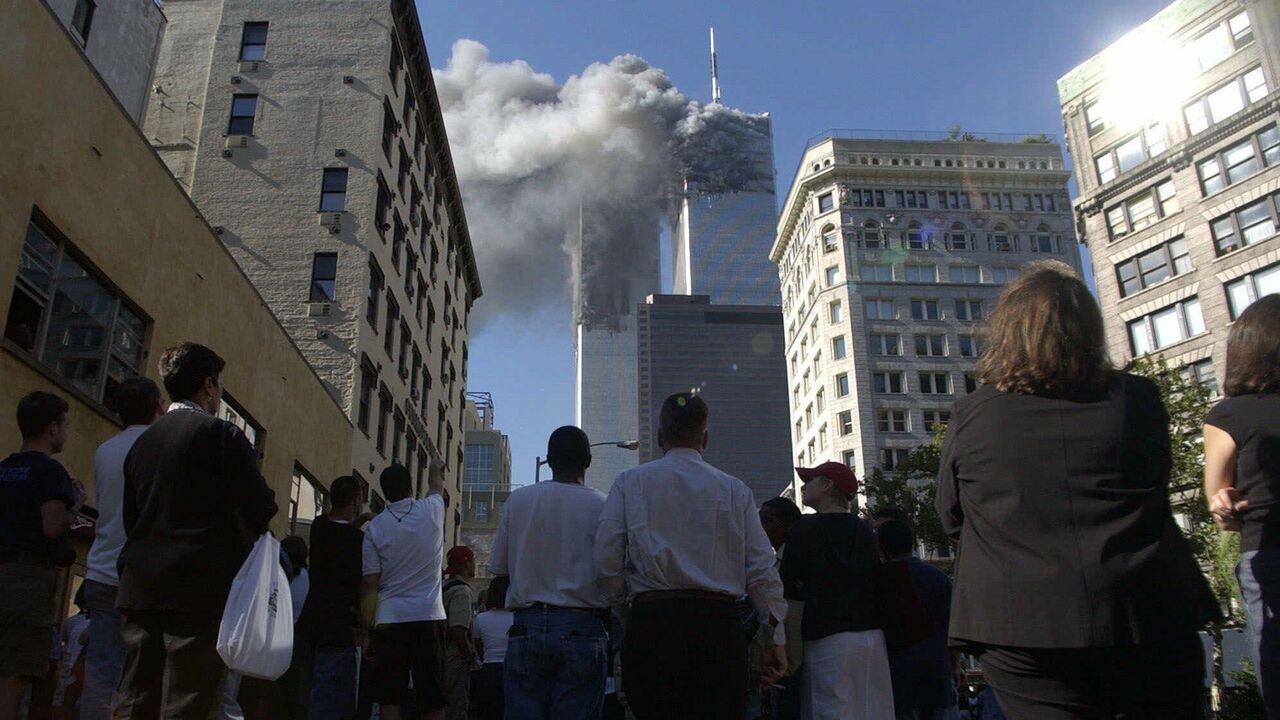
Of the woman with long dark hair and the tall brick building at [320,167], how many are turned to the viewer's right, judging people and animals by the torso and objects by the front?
1

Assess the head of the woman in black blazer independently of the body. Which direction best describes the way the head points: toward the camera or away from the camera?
away from the camera

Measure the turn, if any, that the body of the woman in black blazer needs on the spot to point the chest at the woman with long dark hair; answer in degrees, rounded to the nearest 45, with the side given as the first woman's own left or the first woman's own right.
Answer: approximately 45° to the first woman's own right

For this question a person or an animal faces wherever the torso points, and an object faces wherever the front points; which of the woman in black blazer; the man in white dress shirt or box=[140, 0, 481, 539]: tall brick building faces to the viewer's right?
the tall brick building

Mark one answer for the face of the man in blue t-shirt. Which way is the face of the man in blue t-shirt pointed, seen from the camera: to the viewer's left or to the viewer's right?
to the viewer's right

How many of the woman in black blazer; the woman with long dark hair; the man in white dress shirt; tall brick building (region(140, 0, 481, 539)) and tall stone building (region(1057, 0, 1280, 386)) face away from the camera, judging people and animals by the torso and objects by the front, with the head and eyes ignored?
3

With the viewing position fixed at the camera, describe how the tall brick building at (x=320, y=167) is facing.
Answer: facing to the right of the viewer

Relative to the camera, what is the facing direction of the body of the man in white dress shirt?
away from the camera

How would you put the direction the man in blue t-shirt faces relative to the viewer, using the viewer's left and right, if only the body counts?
facing away from the viewer and to the right of the viewer

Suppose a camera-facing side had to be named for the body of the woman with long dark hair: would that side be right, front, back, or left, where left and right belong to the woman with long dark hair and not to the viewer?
back

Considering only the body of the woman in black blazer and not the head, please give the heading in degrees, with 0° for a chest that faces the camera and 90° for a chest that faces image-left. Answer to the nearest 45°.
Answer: approximately 180°

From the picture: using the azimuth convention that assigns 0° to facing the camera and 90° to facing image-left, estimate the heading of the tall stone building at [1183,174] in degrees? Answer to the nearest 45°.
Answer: approximately 45°
